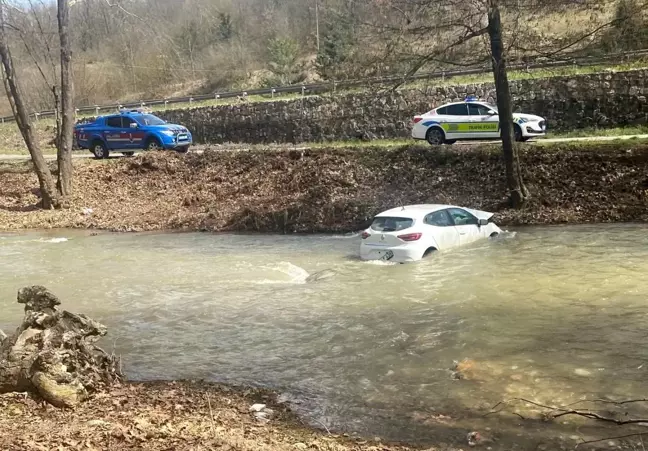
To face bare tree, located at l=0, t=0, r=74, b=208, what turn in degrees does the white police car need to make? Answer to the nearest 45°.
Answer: approximately 180°

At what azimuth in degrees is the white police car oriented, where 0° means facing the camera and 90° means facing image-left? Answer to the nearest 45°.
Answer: approximately 270°

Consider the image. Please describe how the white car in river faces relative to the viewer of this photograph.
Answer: facing away from the viewer and to the right of the viewer

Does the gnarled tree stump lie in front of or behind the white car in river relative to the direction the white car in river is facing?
behind

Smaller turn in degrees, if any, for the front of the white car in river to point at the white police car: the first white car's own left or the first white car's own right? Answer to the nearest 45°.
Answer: approximately 45° to the first white car's own left

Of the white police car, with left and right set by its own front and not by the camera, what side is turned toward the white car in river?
right

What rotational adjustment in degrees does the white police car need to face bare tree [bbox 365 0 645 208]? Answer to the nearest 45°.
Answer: approximately 90° to its right

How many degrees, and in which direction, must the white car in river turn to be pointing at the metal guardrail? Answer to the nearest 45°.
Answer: approximately 45° to its left

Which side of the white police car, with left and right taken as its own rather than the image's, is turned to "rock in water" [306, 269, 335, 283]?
right
